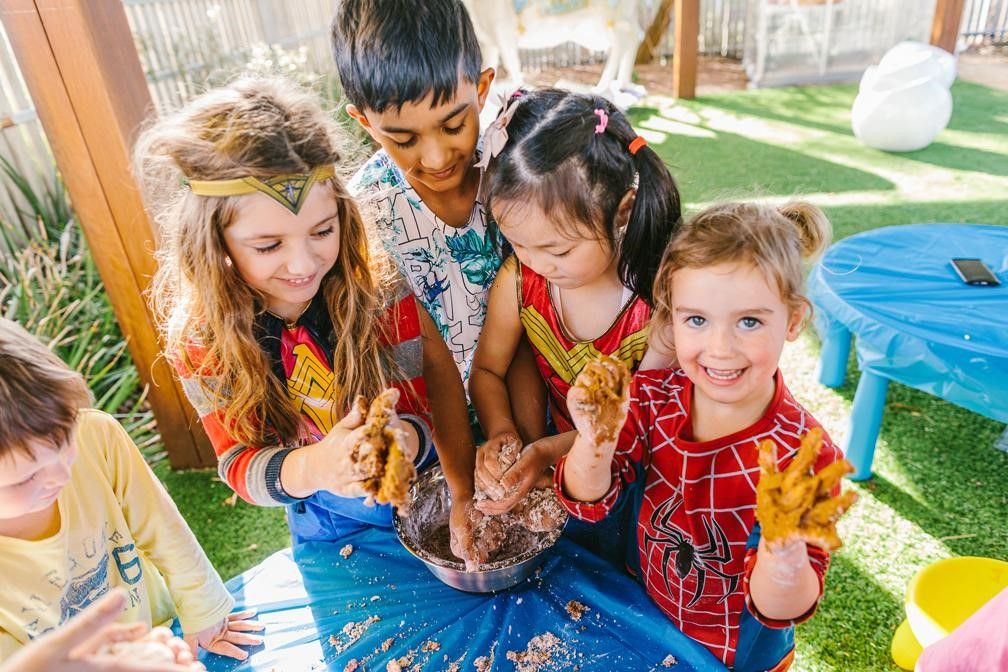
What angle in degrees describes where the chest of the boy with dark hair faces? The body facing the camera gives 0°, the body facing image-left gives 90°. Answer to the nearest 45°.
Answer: approximately 0°

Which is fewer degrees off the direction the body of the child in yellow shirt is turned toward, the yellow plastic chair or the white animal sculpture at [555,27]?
the yellow plastic chair

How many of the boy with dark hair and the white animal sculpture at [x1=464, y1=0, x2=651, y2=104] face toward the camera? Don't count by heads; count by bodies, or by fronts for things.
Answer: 1

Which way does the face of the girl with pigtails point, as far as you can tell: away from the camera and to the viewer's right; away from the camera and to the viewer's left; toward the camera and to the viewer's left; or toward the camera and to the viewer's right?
toward the camera and to the viewer's left

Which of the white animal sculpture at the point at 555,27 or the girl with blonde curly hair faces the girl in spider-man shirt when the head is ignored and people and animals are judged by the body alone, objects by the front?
the girl with blonde curly hair

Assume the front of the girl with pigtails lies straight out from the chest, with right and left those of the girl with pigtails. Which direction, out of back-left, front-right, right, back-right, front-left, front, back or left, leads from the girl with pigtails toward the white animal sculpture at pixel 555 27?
back-right

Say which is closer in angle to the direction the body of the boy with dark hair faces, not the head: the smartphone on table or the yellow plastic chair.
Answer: the yellow plastic chair

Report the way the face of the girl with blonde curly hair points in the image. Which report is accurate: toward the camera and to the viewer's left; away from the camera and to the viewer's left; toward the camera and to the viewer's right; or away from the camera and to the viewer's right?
toward the camera and to the viewer's right
